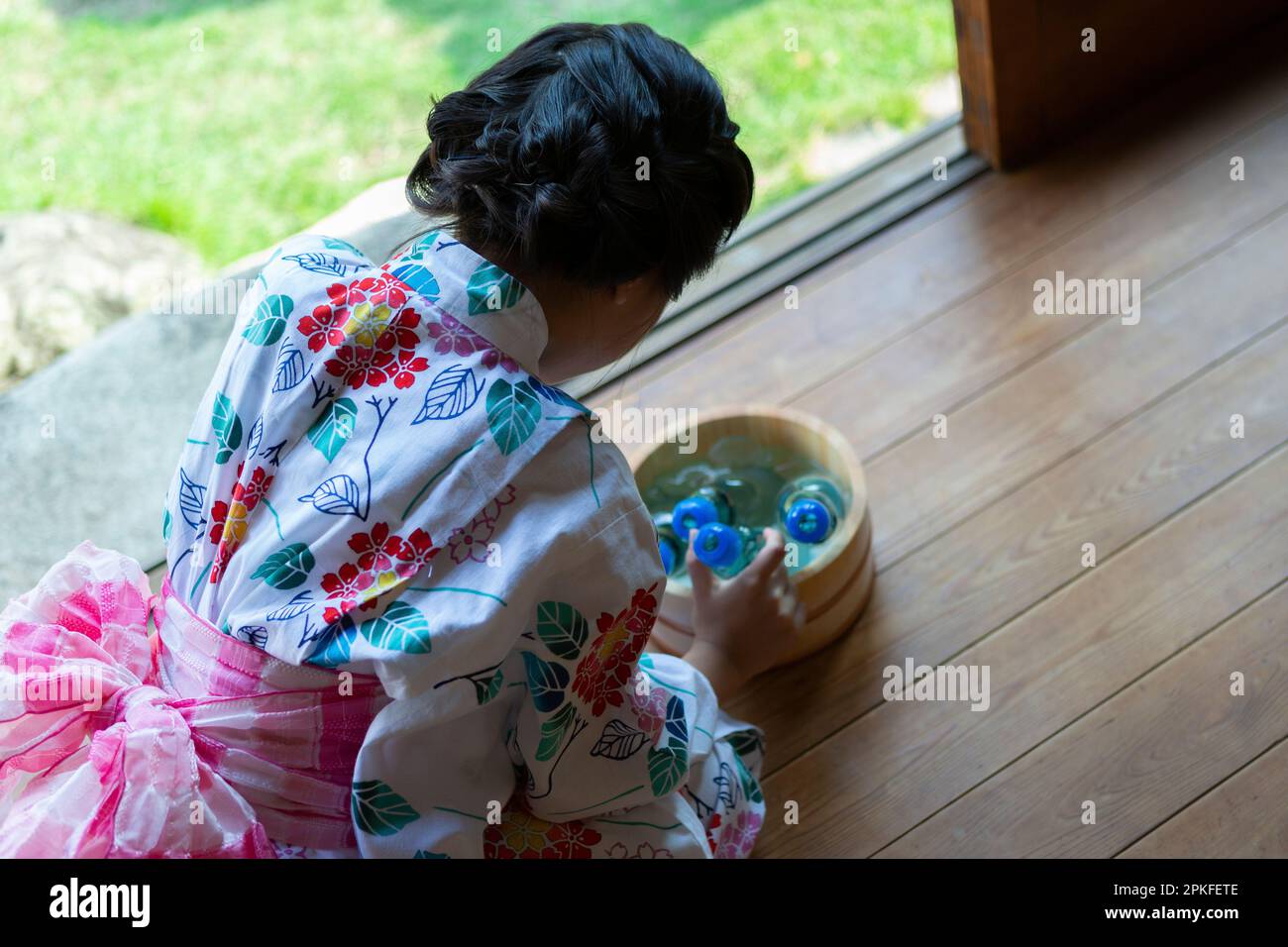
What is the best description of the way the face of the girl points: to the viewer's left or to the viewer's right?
to the viewer's right

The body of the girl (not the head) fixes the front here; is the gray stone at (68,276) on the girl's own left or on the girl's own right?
on the girl's own left

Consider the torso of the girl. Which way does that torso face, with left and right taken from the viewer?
facing away from the viewer and to the right of the viewer
